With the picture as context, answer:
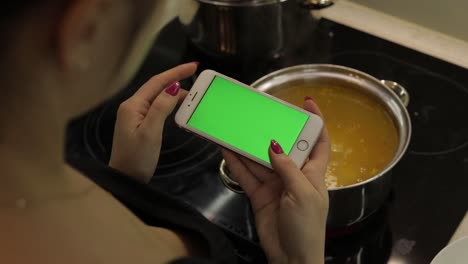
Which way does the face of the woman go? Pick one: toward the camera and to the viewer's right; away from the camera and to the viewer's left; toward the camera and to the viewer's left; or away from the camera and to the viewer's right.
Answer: away from the camera and to the viewer's right

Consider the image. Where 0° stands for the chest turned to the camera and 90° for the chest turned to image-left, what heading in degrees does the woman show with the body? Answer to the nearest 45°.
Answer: approximately 225°
